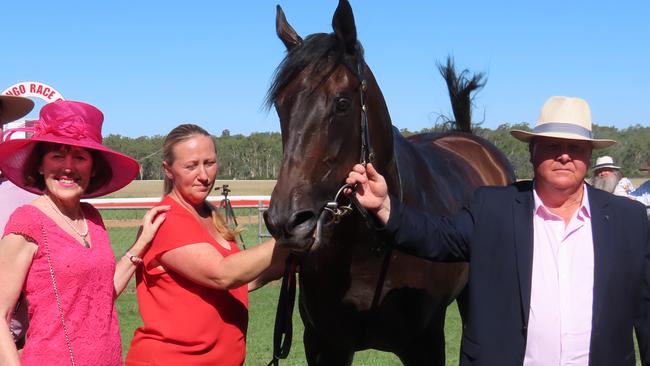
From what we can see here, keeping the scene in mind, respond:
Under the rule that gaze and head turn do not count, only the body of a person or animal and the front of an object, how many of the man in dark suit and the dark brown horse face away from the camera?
0

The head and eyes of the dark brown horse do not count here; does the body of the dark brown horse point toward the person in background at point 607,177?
no

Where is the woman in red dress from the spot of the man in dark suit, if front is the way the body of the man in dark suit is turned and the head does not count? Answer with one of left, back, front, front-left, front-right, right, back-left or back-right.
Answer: right

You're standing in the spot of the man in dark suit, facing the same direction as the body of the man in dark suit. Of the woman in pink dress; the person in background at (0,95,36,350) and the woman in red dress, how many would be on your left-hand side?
0

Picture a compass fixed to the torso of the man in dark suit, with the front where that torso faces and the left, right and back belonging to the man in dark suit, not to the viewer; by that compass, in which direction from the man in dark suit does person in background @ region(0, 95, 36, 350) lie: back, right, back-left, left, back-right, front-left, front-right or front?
right

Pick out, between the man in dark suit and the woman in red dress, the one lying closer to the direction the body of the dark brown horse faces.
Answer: the woman in red dress

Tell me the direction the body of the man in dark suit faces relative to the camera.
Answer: toward the camera

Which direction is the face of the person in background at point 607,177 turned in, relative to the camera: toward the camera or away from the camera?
toward the camera

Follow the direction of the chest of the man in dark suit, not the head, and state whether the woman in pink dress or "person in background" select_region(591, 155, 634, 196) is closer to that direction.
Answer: the woman in pink dress

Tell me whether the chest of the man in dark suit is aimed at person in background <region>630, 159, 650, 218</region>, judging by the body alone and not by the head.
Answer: no

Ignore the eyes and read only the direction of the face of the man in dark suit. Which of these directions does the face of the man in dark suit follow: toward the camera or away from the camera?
toward the camera

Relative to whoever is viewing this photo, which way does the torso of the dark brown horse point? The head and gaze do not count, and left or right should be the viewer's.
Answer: facing the viewer and to the left of the viewer

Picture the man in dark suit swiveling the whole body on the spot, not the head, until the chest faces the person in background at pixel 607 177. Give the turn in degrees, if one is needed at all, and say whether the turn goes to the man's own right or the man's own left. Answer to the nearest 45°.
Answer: approximately 180°

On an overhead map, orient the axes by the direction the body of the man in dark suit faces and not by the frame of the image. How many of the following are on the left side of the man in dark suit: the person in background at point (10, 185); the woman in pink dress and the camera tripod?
0

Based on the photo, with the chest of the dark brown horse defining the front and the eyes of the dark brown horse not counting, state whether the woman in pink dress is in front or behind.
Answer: in front

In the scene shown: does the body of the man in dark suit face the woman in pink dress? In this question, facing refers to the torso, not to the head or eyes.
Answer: no
